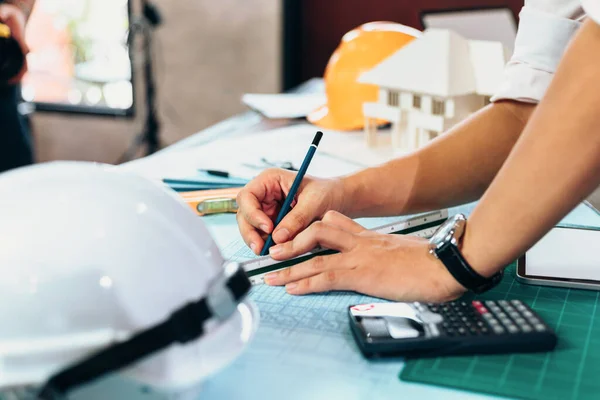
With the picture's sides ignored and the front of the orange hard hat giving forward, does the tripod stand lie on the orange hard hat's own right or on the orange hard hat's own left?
on the orange hard hat's own right

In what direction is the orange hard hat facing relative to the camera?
to the viewer's left

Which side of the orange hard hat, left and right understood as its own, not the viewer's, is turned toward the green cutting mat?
left

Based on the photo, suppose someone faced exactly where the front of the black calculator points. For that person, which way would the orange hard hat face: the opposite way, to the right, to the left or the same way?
the opposite way

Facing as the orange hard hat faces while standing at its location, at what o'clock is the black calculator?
The black calculator is roughly at 9 o'clock from the orange hard hat.

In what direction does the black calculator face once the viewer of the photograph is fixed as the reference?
facing to the right of the viewer

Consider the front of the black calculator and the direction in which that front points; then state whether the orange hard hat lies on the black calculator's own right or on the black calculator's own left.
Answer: on the black calculator's own left

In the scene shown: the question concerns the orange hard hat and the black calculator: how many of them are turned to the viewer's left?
1

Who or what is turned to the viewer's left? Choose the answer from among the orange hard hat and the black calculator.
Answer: the orange hard hat
